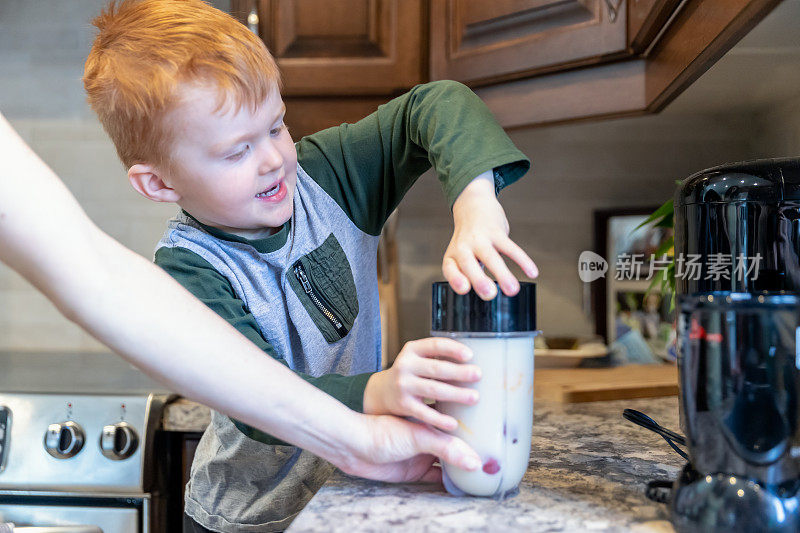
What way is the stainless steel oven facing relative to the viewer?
toward the camera

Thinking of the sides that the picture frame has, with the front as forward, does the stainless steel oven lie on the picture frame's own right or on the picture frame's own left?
on the picture frame's own right

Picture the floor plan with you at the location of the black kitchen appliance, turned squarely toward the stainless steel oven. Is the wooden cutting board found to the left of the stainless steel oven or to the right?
right

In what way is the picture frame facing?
toward the camera

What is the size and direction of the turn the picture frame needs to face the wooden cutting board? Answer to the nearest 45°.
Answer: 0° — it already faces it

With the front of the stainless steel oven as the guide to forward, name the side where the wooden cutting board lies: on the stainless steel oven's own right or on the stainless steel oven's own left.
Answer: on the stainless steel oven's own left

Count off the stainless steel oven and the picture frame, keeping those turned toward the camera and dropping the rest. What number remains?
2

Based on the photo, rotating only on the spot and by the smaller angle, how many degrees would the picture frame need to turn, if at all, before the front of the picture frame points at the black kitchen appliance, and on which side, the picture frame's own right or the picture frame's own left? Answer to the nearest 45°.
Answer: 0° — it already faces it
